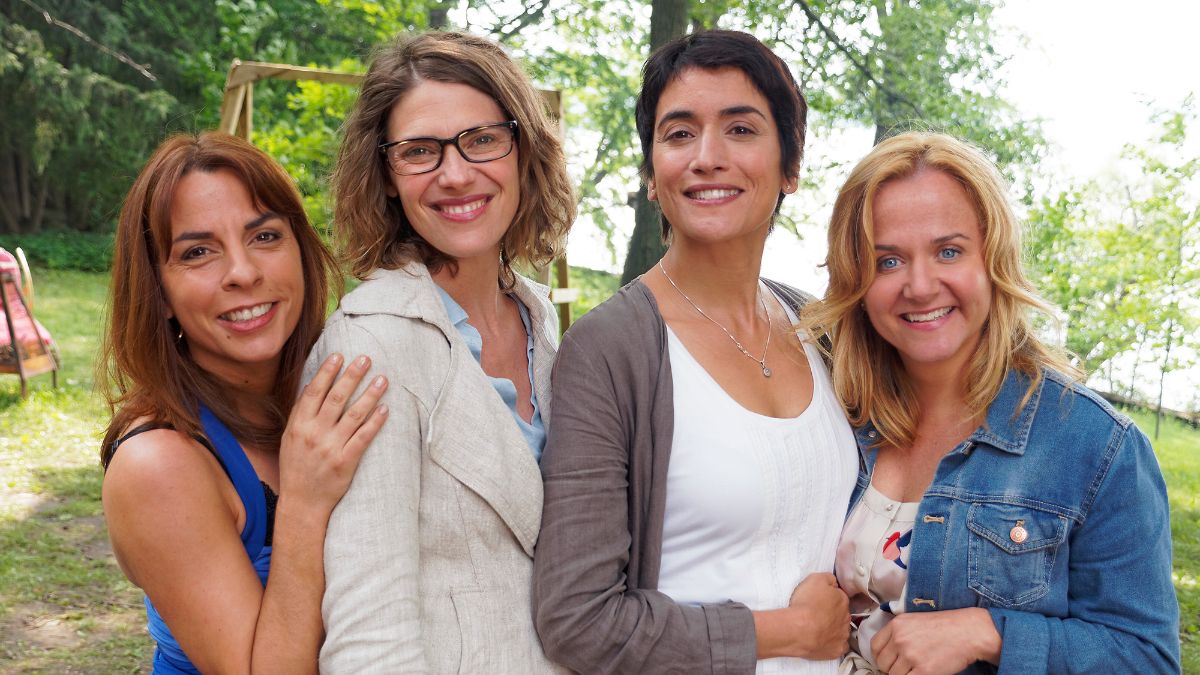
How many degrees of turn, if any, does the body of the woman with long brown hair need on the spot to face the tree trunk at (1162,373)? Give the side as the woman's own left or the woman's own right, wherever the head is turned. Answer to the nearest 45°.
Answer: approximately 90° to the woman's own left

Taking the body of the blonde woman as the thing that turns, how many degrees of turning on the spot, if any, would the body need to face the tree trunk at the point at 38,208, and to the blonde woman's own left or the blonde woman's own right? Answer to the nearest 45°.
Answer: approximately 90° to the blonde woman's own right

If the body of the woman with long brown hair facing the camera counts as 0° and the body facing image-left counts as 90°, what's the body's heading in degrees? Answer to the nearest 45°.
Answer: approximately 315°

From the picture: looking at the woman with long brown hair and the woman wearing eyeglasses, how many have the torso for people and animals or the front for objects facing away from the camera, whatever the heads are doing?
0

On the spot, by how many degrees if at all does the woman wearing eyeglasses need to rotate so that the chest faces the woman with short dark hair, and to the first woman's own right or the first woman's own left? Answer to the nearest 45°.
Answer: approximately 45° to the first woman's own left

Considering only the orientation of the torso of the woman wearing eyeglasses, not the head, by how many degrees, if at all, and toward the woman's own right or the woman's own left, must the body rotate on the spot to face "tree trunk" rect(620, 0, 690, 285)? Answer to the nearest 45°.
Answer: approximately 135° to the woman's own left

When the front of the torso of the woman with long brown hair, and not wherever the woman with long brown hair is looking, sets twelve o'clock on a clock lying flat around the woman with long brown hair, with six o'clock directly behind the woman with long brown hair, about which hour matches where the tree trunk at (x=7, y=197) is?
The tree trunk is roughly at 7 o'clock from the woman with long brown hair.

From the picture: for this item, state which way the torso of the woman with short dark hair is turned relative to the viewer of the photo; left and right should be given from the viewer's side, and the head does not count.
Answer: facing the viewer and to the right of the viewer

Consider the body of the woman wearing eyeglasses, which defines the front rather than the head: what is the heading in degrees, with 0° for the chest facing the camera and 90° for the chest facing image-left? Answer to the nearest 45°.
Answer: approximately 315°

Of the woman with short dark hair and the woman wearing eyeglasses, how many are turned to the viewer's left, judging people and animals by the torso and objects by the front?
0

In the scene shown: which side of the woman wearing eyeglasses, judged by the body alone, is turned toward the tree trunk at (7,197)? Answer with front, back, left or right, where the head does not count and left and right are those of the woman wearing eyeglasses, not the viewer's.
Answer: back

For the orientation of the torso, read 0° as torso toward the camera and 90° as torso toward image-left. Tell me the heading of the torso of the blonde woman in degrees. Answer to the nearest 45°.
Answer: approximately 45°
